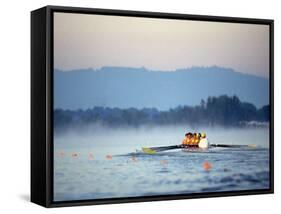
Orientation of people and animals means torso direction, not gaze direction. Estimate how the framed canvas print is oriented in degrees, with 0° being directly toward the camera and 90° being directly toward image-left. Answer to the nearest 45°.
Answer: approximately 315°
